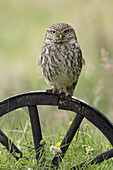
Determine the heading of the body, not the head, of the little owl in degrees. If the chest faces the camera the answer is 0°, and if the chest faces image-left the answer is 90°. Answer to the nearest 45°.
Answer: approximately 0°
